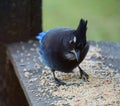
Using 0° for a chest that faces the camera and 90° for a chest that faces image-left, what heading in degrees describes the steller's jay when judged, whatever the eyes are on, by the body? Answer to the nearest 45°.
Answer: approximately 315°
